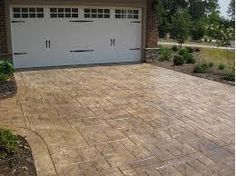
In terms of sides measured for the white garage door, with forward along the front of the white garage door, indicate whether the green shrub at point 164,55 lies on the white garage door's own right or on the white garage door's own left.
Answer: on the white garage door's own left

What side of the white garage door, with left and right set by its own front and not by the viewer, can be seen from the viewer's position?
front

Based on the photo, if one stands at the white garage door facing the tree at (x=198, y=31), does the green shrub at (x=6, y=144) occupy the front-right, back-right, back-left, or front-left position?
back-right

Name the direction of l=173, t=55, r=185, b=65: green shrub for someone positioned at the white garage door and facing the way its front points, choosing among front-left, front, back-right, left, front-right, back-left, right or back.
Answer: left

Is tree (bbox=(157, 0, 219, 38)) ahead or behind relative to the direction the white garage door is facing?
behind

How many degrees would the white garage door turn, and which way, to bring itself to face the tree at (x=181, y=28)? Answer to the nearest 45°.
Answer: approximately 135° to its left

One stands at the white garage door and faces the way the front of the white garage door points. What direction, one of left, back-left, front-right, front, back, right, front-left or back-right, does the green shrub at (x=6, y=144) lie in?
front

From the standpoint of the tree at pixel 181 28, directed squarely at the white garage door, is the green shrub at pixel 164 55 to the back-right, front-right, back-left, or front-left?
front-left

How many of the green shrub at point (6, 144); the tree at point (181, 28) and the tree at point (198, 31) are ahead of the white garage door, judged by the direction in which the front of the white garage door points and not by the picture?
1
